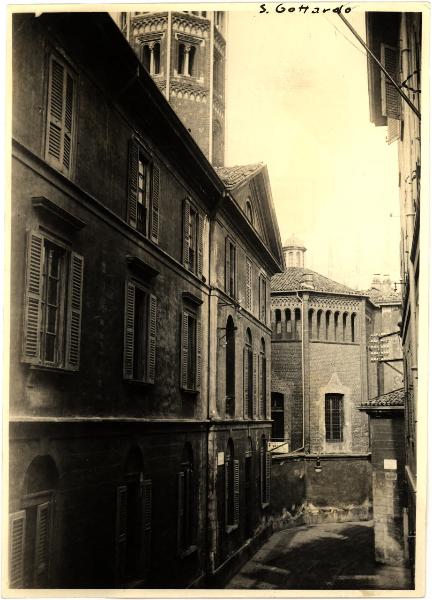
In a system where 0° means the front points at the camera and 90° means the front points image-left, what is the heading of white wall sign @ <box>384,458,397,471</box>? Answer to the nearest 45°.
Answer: approximately 0°
